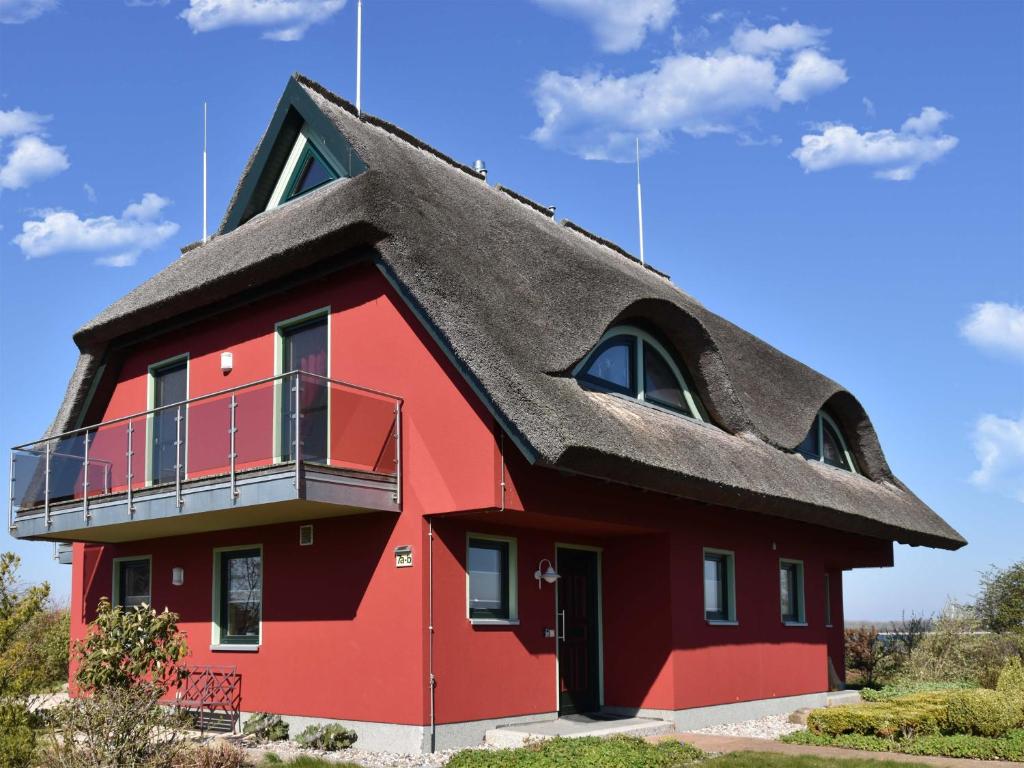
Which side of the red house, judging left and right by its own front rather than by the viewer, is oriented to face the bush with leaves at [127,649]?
right

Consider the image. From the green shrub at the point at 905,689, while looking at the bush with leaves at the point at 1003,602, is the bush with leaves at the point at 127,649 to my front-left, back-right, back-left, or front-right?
back-left

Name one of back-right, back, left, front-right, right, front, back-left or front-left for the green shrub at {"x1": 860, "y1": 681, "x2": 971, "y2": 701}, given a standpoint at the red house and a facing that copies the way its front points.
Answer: left

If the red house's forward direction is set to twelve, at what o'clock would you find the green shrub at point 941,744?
The green shrub is roughly at 11 o'clock from the red house.

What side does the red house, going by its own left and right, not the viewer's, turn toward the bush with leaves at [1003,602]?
left

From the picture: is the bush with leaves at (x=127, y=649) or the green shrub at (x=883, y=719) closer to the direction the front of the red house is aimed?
the green shrub

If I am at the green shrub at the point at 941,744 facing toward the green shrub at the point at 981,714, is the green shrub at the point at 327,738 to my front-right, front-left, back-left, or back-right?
back-left

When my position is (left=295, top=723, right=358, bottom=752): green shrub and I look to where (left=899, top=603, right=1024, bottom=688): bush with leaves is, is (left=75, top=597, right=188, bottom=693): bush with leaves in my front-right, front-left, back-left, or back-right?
back-left

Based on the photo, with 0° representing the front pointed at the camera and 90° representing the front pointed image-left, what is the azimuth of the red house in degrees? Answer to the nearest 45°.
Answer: approximately 315°

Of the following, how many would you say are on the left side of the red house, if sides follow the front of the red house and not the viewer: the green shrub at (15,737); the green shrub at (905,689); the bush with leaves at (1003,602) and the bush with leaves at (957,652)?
3

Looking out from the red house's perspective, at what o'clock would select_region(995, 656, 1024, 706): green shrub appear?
The green shrub is roughly at 10 o'clock from the red house.
